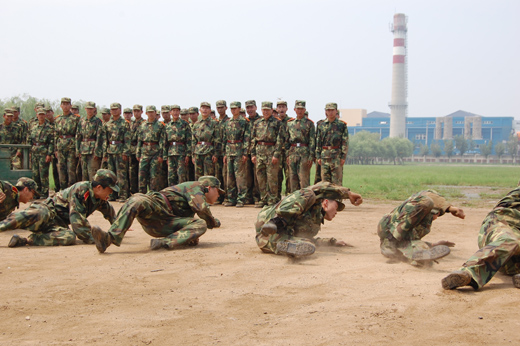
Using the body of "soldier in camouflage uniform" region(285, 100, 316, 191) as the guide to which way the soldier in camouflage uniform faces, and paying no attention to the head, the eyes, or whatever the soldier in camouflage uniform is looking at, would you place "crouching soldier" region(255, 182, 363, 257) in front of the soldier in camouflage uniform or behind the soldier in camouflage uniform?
in front

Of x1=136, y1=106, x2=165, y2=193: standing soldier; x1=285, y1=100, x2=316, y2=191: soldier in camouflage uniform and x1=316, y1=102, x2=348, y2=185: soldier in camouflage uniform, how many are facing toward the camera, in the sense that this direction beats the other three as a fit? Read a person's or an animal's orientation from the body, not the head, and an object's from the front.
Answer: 3

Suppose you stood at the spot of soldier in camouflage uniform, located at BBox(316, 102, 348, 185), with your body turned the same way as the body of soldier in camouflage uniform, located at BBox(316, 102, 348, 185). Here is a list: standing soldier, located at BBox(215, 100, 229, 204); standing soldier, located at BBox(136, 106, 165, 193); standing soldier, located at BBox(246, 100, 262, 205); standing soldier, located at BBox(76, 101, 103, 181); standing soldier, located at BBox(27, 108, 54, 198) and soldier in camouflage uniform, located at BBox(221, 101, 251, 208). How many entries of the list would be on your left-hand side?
0

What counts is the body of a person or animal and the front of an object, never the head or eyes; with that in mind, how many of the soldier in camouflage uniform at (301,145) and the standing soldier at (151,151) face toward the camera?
2

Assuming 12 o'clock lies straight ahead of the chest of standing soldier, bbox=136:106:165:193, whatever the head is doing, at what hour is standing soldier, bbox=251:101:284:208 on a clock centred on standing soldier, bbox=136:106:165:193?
standing soldier, bbox=251:101:284:208 is roughly at 10 o'clock from standing soldier, bbox=136:106:165:193.

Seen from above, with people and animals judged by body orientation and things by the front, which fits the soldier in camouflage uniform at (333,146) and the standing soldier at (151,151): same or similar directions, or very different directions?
same or similar directions

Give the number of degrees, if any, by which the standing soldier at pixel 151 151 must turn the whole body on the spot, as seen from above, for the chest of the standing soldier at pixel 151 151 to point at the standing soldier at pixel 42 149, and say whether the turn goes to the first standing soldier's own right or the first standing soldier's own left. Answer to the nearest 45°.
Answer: approximately 135° to the first standing soldier's own right

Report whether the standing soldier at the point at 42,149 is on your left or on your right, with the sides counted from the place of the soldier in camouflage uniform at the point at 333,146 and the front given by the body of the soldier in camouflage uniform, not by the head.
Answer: on your right

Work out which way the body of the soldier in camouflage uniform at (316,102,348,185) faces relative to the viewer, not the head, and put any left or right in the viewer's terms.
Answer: facing the viewer

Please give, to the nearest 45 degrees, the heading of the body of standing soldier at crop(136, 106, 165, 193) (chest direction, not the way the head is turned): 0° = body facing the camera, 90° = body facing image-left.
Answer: approximately 0°

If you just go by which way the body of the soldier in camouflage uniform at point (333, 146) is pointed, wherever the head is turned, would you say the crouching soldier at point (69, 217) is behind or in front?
in front

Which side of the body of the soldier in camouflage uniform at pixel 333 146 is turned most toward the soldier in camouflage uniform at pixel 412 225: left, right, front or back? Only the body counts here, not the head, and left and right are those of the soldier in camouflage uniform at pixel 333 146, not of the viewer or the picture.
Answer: front

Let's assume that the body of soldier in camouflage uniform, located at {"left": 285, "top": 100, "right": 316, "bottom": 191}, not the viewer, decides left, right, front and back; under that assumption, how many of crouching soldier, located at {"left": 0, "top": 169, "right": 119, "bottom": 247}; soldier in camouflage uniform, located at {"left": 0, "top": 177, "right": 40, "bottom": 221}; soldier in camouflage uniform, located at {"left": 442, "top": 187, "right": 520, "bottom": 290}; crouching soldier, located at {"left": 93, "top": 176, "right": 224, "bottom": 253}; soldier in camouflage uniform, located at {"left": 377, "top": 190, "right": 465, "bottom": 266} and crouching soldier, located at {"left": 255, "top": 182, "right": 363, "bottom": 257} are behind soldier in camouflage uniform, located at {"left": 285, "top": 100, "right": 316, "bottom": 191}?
0

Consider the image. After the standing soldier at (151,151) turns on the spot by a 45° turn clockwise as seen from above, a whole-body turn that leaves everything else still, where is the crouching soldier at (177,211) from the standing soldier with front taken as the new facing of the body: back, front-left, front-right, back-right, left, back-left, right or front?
front-left

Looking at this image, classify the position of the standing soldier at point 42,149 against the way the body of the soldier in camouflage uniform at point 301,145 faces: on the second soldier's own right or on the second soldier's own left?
on the second soldier's own right

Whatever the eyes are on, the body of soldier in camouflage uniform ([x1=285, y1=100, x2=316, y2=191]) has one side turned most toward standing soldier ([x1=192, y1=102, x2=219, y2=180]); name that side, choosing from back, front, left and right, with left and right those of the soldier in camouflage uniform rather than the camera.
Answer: right

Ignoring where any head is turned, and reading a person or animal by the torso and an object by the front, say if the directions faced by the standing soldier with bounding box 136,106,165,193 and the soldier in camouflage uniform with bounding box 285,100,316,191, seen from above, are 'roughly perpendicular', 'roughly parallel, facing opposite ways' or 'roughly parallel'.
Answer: roughly parallel

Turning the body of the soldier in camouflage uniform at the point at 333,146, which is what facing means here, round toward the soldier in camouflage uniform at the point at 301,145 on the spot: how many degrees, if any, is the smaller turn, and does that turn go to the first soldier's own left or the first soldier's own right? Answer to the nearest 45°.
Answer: approximately 90° to the first soldier's own right
